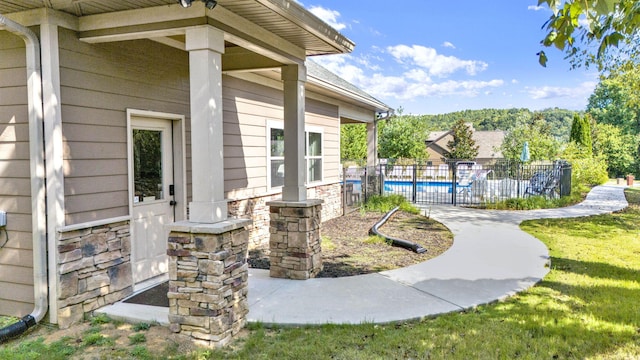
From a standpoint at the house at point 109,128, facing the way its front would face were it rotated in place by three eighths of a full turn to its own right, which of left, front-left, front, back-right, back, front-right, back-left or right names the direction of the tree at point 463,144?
back-right

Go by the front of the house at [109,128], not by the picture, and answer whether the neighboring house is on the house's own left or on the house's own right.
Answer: on the house's own left

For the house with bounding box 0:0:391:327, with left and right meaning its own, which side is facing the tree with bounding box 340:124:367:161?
left

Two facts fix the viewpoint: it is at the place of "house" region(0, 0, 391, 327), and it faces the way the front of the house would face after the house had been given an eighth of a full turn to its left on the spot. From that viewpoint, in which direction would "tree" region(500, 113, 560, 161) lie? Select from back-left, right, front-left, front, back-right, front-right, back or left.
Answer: front-left

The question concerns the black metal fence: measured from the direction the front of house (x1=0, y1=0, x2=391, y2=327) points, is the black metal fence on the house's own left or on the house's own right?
on the house's own left

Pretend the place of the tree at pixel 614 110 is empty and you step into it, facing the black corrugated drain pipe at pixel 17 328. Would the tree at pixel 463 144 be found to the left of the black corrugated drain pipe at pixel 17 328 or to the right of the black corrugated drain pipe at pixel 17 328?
right

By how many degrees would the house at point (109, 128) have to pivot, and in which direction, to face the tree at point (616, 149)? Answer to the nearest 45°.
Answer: approximately 90° to its left

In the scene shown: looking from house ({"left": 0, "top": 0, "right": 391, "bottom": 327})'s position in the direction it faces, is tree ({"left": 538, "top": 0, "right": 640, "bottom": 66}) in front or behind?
in front

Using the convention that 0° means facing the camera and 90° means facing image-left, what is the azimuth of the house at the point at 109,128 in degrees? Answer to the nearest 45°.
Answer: approximately 315°

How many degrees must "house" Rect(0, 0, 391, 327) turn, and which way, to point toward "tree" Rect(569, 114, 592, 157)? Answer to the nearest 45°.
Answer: approximately 90° to its left
